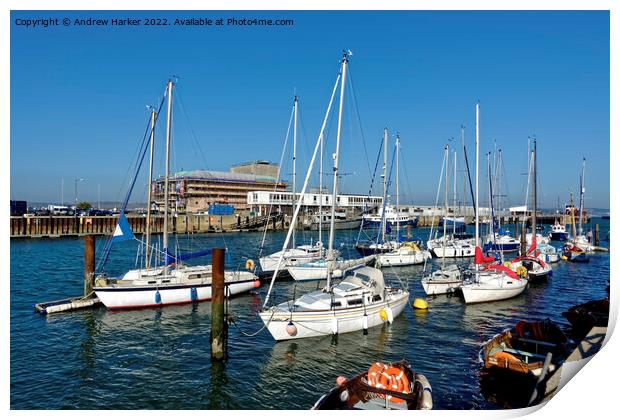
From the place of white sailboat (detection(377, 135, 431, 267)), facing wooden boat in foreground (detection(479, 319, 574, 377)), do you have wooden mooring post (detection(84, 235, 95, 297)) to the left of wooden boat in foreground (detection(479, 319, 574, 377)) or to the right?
right

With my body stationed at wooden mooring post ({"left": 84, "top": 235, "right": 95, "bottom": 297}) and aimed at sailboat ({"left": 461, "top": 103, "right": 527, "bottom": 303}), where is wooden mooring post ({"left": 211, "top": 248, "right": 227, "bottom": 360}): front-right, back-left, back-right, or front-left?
front-right

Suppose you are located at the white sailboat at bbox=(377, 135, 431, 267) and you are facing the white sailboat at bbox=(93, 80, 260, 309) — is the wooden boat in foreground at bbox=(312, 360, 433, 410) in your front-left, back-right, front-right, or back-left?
front-left

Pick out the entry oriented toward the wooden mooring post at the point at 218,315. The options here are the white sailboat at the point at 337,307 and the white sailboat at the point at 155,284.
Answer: the white sailboat at the point at 337,307

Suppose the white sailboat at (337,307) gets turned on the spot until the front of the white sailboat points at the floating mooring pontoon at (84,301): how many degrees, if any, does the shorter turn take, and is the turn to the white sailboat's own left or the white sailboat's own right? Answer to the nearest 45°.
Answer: approximately 45° to the white sailboat's own right

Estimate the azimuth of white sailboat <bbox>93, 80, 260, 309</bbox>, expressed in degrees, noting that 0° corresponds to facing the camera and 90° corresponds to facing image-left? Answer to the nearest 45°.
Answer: approximately 90°

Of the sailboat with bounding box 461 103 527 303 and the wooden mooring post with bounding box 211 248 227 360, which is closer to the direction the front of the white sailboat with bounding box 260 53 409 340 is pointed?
the wooden mooring post

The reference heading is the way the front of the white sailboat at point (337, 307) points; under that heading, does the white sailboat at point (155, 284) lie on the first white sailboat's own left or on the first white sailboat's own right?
on the first white sailboat's own right

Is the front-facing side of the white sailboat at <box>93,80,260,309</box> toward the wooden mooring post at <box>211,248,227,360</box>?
no

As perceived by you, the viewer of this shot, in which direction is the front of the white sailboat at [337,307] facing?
facing the viewer and to the left of the viewer

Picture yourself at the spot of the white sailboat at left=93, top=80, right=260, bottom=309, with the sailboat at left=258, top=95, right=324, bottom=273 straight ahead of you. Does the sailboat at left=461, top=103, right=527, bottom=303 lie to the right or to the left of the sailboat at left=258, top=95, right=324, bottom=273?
right

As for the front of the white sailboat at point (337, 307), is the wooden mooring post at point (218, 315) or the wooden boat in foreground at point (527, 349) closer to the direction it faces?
the wooden mooring post
